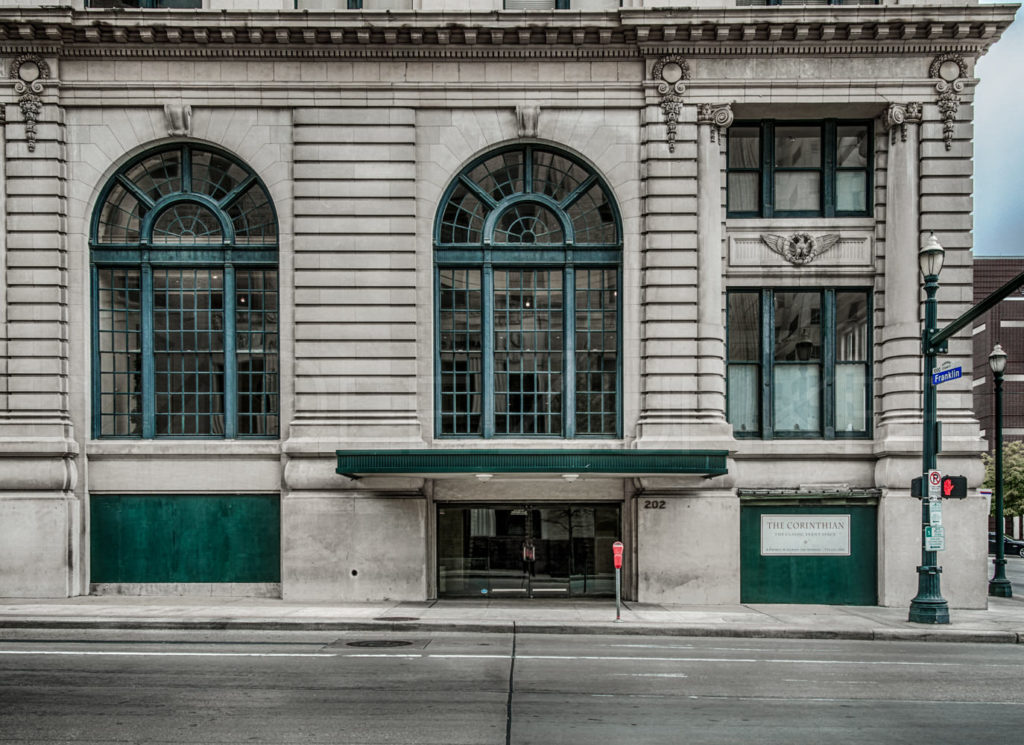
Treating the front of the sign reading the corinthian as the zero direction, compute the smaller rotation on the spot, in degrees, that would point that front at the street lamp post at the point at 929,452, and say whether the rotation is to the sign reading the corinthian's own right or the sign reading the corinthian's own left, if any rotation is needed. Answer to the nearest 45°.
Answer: approximately 45° to the sign reading the corinthian's own left

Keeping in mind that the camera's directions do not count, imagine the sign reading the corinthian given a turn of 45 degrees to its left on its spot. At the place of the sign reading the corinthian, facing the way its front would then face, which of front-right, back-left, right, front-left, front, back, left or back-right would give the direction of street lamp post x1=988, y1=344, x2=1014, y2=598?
left

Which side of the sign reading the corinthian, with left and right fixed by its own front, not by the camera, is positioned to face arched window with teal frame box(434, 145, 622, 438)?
right

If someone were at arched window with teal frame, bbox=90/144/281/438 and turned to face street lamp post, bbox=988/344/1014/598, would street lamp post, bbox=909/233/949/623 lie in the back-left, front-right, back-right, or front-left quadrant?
front-right

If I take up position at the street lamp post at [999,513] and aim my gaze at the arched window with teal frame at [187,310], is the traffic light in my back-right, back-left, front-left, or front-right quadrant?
front-left

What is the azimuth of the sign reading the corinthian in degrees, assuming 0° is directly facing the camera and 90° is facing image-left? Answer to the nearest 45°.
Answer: approximately 0°

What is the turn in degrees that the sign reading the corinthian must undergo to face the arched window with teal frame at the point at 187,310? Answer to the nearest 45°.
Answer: approximately 90° to its right
